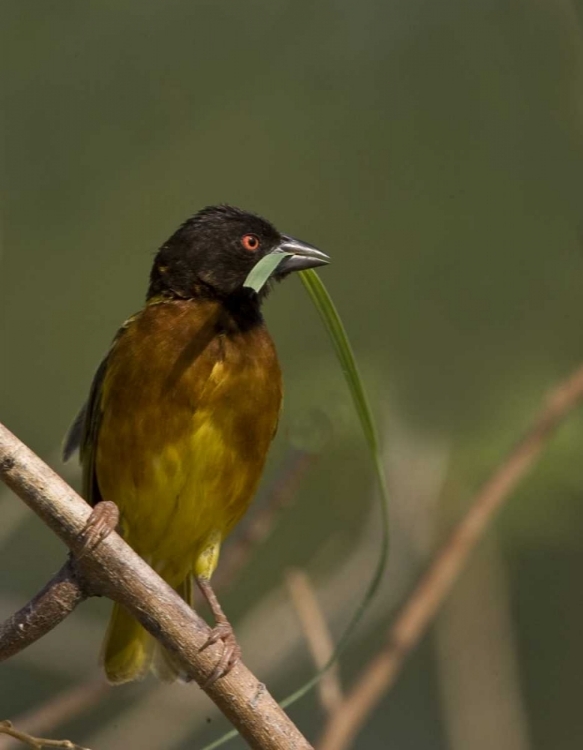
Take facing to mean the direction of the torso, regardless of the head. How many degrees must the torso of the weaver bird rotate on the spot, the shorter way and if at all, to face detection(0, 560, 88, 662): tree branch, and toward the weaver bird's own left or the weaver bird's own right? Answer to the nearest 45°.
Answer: approximately 90° to the weaver bird's own right

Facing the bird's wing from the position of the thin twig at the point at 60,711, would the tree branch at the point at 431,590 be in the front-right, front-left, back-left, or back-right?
front-right
